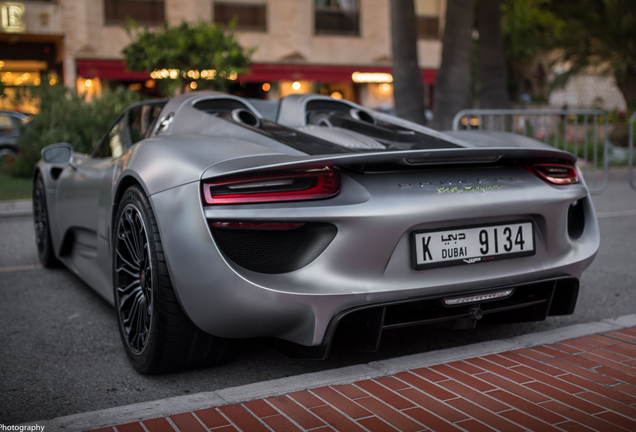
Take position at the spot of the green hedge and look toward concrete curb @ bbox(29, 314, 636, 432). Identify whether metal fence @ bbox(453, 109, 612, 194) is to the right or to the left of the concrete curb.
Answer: left

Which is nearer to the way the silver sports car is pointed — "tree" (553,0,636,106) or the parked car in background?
the parked car in background

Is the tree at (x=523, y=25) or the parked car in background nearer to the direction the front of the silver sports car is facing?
the parked car in background

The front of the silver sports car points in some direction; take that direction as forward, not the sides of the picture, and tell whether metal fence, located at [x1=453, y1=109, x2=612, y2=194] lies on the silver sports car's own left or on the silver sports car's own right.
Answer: on the silver sports car's own right

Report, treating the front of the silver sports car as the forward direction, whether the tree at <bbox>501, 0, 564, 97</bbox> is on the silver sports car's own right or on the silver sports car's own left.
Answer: on the silver sports car's own right

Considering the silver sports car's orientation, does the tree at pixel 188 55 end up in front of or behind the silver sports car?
in front

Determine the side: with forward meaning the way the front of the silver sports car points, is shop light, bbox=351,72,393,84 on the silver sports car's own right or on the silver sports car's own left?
on the silver sports car's own right

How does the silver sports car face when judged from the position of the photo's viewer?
facing away from the viewer and to the left of the viewer

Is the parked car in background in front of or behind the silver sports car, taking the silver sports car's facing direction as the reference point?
in front

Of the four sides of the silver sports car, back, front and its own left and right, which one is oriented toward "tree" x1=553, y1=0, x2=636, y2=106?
right
